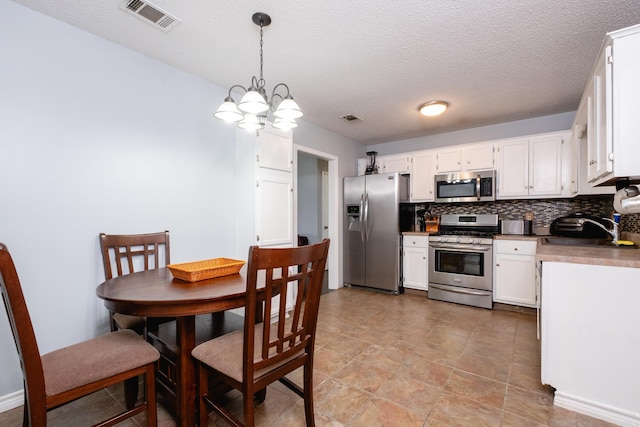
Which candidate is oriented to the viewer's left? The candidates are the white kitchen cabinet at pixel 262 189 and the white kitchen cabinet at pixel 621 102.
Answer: the white kitchen cabinet at pixel 621 102

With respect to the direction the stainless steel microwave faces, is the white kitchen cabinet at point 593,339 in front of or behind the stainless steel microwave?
in front

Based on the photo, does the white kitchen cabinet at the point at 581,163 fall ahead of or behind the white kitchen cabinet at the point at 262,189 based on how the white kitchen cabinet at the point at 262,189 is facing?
ahead

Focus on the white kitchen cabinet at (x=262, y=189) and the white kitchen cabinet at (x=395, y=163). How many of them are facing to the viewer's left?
0

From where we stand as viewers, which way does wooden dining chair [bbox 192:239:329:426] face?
facing away from the viewer and to the left of the viewer

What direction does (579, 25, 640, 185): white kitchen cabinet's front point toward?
to the viewer's left
